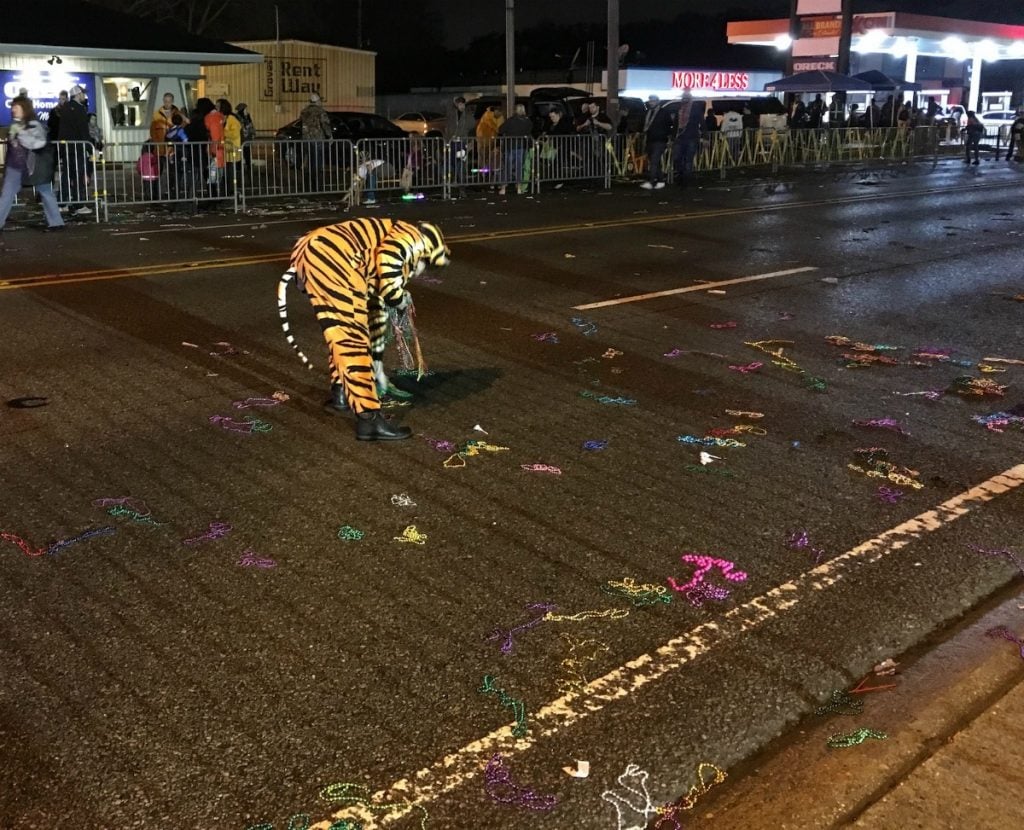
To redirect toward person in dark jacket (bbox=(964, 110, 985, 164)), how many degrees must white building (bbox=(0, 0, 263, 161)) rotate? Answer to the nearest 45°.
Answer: approximately 90° to its left

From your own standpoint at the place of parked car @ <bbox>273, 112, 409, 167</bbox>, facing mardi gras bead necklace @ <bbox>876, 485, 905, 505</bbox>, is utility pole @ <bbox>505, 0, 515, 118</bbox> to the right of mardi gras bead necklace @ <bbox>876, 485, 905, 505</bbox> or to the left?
left

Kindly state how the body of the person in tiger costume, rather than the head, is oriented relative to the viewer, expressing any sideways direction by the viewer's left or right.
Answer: facing to the right of the viewer

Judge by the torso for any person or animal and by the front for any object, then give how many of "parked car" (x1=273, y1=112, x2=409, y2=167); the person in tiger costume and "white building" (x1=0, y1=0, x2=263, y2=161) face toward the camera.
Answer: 1

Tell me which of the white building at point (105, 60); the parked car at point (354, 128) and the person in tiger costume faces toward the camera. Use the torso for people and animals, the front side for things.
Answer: the white building

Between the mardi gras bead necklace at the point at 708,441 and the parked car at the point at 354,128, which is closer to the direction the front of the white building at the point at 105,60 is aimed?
the mardi gras bead necklace

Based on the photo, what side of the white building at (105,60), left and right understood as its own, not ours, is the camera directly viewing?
front

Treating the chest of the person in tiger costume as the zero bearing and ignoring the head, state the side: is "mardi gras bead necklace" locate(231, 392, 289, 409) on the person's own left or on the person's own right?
on the person's own left

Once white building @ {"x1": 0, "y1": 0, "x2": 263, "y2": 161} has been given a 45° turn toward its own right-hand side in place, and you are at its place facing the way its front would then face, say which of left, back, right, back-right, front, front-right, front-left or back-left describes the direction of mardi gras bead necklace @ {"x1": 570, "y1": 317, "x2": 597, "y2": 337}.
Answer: front-left

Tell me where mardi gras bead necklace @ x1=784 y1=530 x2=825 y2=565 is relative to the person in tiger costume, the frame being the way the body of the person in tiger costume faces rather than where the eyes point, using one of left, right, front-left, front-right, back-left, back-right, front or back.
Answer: front-right

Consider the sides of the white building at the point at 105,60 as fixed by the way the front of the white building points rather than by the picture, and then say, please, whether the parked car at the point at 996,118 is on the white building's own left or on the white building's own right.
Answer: on the white building's own left

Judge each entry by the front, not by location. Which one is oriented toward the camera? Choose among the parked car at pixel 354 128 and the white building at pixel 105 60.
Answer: the white building

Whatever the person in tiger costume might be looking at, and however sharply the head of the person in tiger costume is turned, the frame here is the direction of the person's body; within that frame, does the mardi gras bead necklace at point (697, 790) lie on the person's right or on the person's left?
on the person's right

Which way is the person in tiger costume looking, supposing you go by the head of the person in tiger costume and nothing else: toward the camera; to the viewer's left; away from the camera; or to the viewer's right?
to the viewer's right
